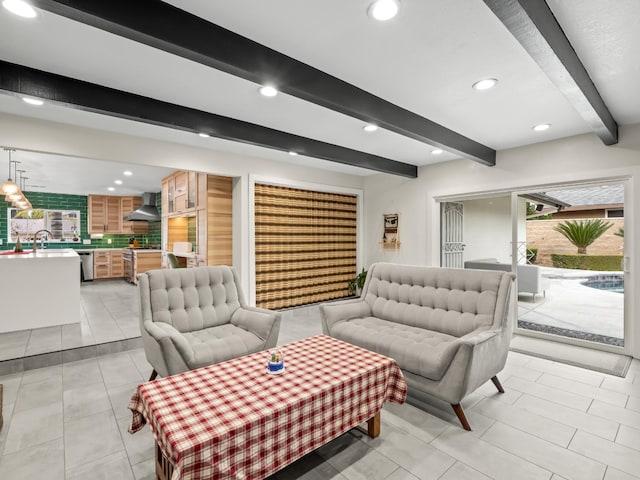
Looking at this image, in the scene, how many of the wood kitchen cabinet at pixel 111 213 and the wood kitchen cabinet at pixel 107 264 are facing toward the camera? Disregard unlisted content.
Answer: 2

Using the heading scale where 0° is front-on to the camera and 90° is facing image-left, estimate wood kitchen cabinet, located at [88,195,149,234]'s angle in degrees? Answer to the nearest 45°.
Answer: approximately 0°

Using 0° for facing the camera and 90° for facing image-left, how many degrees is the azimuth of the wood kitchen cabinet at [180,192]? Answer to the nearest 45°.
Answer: approximately 45°

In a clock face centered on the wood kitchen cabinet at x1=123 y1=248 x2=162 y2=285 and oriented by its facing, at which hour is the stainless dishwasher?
The stainless dishwasher is roughly at 3 o'clock from the wood kitchen cabinet.

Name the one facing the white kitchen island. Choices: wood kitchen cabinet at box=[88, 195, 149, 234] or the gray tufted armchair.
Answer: the wood kitchen cabinet

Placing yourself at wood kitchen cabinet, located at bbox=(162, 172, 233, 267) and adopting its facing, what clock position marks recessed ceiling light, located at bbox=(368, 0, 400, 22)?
The recessed ceiling light is roughly at 10 o'clock from the wood kitchen cabinet.

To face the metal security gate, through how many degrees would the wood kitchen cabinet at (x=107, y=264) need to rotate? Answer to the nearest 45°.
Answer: approximately 45° to its left

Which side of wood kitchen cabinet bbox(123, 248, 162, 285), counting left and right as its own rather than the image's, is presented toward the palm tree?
left

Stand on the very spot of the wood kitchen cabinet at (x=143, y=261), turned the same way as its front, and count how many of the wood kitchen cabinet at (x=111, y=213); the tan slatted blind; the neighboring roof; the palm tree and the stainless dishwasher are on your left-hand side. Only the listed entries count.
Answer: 3

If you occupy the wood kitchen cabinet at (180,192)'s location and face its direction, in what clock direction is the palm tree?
The palm tree is roughly at 9 o'clock from the wood kitchen cabinet.

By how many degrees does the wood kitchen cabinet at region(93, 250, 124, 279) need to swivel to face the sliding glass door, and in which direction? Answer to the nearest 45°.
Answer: approximately 45° to its left

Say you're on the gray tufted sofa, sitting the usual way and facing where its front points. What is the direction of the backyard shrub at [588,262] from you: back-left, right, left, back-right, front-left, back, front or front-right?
back
